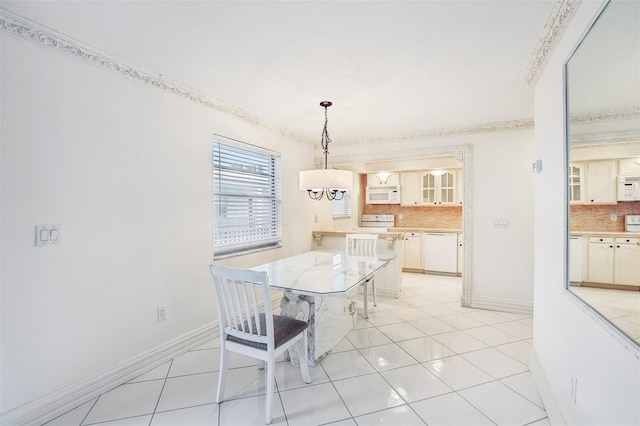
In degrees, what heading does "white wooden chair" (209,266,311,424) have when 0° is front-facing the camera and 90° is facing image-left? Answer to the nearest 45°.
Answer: approximately 225°

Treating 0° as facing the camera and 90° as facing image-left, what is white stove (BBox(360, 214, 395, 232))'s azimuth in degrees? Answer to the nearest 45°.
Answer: approximately 0°

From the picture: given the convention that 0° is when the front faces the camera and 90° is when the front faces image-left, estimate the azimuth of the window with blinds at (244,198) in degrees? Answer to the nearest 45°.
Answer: approximately 315°

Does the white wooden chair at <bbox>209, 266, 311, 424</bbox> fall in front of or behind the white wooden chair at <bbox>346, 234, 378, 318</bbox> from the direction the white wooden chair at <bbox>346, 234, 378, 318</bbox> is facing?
in front

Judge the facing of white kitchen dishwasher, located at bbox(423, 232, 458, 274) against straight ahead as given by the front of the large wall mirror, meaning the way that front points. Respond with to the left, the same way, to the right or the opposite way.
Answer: to the left

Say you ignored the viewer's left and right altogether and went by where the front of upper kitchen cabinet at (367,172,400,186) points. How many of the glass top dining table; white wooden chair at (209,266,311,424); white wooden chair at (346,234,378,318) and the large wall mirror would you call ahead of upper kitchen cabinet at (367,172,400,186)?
4

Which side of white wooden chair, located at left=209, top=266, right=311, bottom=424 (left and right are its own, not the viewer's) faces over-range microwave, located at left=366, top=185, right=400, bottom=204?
front

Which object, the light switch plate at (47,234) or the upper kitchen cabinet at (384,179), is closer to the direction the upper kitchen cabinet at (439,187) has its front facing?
the light switch plate

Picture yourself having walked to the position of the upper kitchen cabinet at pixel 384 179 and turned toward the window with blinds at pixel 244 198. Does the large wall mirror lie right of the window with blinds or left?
left

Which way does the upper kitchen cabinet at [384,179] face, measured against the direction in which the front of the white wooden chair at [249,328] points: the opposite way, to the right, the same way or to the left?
the opposite way

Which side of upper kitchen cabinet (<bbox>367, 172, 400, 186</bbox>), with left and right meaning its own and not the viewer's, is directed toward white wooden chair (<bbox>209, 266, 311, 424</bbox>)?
front
